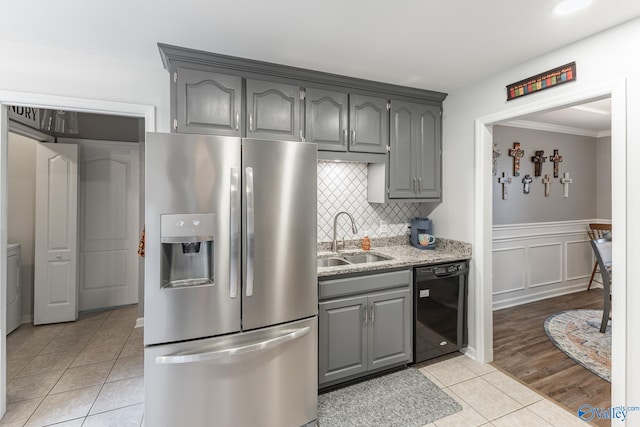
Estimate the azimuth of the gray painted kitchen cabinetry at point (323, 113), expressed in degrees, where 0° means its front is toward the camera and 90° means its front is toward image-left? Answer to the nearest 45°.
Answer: approximately 315°

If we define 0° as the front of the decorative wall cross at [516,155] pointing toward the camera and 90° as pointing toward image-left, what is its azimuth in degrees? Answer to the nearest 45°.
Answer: approximately 315°

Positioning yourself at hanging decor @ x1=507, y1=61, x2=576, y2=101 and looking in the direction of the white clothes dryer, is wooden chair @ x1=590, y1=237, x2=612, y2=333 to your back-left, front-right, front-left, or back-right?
back-right

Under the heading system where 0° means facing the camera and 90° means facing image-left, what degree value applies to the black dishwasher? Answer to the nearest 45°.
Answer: approximately 315°

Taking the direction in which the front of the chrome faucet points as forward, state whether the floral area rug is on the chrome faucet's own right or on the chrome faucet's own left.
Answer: on the chrome faucet's own left

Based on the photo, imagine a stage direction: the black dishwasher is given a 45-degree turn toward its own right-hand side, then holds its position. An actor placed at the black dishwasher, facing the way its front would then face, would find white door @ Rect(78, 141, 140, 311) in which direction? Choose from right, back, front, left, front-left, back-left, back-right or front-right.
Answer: right

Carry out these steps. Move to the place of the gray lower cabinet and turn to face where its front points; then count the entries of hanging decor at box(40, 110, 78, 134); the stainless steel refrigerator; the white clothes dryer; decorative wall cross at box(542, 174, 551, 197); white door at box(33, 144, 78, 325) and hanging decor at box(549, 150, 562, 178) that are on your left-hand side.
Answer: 2

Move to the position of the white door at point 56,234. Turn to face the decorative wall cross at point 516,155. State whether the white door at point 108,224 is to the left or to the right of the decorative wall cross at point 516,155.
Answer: left

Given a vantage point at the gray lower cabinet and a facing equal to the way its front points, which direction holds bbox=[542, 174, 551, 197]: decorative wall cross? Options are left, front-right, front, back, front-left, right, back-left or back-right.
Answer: left
